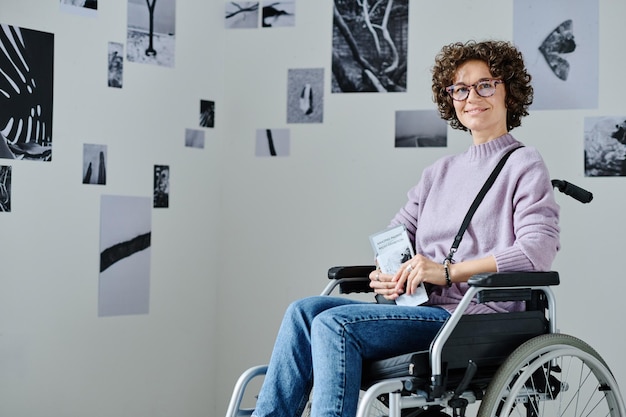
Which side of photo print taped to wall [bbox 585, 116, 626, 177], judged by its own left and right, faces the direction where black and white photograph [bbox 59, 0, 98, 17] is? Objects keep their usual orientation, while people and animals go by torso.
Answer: right

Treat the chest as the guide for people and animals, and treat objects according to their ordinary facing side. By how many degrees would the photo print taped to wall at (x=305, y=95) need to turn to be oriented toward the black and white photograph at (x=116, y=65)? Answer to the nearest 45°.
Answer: approximately 45° to its right

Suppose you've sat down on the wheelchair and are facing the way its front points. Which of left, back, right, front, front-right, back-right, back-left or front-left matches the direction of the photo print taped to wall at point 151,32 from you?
right

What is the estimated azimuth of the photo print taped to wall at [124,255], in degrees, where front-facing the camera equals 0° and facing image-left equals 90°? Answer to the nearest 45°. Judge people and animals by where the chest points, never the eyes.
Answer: approximately 315°

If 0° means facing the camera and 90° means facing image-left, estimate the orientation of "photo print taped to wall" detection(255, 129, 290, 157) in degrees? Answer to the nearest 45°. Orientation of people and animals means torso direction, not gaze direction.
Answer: approximately 0°

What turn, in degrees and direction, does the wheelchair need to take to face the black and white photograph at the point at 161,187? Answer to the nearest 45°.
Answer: approximately 90° to its right

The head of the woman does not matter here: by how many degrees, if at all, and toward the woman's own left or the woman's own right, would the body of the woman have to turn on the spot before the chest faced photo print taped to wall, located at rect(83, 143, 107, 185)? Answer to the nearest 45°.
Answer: approximately 90° to the woman's own right

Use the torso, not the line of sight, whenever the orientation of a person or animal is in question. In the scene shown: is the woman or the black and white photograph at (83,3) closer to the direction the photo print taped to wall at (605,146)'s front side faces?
the woman

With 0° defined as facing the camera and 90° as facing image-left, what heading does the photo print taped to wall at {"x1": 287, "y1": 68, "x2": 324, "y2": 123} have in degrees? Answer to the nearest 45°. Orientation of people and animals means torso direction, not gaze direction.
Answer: approximately 0°

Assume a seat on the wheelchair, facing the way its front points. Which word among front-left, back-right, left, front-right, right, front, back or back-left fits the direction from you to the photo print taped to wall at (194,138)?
right
